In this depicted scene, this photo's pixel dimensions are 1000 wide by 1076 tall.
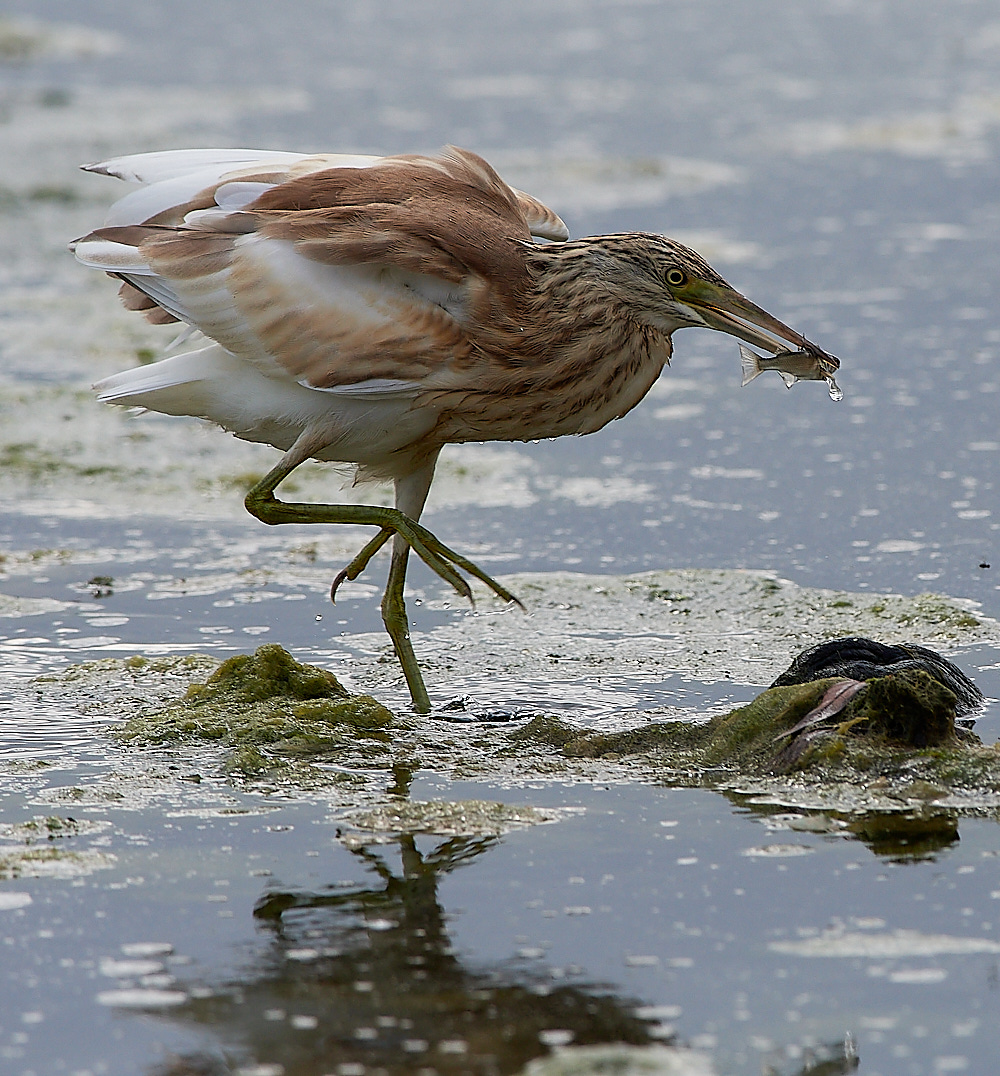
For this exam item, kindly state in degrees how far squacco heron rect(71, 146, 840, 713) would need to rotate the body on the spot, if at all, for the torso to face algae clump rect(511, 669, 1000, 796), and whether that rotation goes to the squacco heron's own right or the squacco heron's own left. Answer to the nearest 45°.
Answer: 0° — it already faces it

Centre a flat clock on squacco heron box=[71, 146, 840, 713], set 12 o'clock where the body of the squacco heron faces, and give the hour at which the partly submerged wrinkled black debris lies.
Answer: The partly submerged wrinkled black debris is roughly at 12 o'clock from the squacco heron.

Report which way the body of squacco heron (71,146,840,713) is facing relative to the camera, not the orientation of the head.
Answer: to the viewer's right
